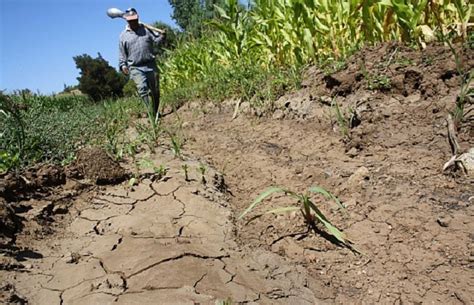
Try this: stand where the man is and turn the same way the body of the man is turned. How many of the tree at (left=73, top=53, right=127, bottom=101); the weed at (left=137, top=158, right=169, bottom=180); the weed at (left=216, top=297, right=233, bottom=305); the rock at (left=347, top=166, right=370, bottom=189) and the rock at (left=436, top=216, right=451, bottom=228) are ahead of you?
4

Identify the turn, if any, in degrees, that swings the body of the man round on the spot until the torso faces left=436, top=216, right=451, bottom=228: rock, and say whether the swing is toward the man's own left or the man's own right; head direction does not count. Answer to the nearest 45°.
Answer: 0° — they already face it

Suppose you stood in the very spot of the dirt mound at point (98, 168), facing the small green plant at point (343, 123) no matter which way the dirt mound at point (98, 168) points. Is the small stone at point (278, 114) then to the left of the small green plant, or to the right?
left

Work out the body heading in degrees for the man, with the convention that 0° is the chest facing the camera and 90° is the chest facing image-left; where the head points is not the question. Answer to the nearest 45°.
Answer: approximately 0°

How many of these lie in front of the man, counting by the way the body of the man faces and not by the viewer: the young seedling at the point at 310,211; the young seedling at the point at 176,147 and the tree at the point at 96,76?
2

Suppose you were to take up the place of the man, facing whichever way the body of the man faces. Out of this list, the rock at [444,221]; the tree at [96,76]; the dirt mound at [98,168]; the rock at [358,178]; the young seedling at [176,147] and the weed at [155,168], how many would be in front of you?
5

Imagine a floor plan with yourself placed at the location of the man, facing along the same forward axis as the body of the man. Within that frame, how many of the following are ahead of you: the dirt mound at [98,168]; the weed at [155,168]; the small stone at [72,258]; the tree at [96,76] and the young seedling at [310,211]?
4

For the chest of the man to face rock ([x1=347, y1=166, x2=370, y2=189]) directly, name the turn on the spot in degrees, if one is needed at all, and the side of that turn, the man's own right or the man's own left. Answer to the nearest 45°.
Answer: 0° — they already face it

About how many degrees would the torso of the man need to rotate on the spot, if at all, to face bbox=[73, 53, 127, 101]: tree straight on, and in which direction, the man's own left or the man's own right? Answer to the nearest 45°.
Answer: approximately 180°

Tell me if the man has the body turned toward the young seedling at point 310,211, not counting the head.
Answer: yes
